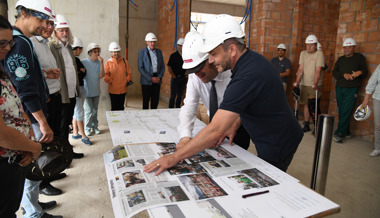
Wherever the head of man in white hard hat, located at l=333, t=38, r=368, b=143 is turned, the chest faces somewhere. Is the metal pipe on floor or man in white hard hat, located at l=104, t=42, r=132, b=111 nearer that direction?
the metal pipe on floor

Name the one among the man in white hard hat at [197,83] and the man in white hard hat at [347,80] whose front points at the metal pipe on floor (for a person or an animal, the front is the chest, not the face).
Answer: the man in white hard hat at [347,80]

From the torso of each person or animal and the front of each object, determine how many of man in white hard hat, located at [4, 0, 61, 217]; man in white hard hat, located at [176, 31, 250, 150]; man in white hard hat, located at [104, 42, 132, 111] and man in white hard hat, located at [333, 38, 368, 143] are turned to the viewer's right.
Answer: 1

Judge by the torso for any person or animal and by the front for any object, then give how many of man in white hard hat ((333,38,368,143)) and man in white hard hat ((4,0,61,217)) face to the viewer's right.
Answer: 1

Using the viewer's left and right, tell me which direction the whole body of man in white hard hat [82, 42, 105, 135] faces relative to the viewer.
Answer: facing the viewer and to the right of the viewer

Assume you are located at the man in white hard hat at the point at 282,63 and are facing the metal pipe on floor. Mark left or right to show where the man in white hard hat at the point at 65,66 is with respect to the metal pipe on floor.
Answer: right

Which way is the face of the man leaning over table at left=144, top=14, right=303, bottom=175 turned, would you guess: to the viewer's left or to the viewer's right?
to the viewer's left

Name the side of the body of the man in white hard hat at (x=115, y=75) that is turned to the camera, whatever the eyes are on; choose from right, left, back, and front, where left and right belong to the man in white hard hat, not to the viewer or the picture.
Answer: front

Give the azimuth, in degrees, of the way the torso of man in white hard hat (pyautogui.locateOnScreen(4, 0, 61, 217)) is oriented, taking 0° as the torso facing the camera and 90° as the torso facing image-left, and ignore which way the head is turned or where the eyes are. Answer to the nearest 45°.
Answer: approximately 270°

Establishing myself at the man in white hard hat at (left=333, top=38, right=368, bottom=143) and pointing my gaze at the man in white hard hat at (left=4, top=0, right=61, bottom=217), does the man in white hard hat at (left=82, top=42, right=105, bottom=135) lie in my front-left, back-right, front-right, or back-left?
front-right

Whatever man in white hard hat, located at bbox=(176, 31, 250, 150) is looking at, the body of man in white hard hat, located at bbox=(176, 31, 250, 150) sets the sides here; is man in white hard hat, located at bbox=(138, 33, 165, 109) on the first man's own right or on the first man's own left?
on the first man's own right

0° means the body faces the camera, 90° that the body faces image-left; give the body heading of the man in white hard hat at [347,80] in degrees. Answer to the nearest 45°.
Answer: approximately 0°

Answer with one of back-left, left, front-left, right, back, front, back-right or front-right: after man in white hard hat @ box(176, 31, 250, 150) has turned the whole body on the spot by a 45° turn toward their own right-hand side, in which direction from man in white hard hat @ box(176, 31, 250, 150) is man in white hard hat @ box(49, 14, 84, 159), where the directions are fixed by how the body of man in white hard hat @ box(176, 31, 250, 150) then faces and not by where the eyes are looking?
front-right

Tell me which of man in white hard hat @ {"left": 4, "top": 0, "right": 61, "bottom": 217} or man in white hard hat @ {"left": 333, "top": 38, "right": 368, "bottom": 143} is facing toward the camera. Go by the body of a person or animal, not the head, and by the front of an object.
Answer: man in white hard hat @ {"left": 333, "top": 38, "right": 368, "bottom": 143}

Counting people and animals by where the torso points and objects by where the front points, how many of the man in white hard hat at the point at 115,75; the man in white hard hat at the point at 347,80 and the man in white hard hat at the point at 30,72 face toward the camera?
2
